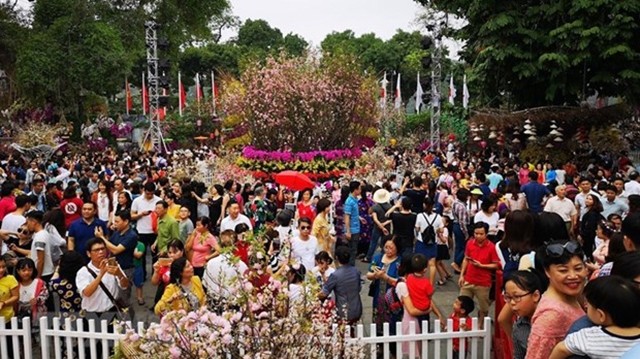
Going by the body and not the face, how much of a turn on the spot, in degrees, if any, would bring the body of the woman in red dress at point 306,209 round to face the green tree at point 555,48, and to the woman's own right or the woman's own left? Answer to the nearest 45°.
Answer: approximately 135° to the woman's own left

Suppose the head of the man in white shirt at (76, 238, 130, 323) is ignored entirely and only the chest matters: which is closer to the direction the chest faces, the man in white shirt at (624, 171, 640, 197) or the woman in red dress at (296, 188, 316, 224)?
the man in white shirt

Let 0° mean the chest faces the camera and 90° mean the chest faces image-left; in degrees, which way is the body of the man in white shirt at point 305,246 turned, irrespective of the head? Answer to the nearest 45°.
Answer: approximately 0°

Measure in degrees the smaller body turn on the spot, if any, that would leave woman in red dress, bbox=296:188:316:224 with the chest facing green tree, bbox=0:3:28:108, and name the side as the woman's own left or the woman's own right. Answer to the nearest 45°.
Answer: approximately 135° to the woman's own right

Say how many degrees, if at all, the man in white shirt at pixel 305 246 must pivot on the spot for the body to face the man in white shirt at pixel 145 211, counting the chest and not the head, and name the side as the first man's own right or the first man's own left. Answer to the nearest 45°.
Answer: approximately 135° to the first man's own right

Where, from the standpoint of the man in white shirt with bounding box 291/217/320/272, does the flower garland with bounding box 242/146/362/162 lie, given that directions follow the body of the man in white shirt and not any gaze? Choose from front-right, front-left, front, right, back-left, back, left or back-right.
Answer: back

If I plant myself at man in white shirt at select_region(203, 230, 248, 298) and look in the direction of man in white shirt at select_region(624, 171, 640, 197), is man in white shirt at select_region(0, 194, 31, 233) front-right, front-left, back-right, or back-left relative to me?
back-left

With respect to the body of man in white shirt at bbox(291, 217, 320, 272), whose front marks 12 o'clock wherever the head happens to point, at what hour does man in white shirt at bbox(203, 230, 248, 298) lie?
man in white shirt at bbox(203, 230, 248, 298) is roughly at 1 o'clock from man in white shirt at bbox(291, 217, 320, 272).
